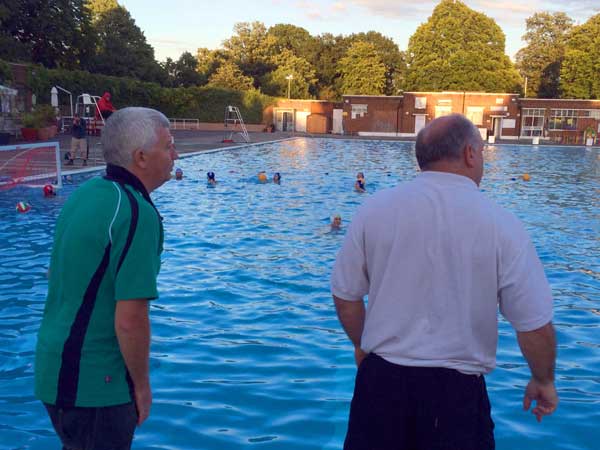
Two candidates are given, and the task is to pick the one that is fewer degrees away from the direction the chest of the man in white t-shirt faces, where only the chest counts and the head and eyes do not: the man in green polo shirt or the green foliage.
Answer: the green foliage

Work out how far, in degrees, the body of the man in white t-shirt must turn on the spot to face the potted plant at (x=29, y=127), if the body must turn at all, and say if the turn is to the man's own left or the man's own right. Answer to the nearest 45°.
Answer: approximately 45° to the man's own left

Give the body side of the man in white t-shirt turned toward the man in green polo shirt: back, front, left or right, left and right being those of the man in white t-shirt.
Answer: left

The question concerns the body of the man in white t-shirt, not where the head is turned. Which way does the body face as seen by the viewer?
away from the camera

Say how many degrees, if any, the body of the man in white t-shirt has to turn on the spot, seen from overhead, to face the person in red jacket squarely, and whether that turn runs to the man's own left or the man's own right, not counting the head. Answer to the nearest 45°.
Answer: approximately 45° to the man's own left

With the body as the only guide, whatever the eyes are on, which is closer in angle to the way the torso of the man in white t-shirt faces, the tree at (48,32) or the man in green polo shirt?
the tree

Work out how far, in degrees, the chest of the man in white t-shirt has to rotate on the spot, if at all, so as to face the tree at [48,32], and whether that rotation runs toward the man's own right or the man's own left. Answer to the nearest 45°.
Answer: approximately 45° to the man's own left

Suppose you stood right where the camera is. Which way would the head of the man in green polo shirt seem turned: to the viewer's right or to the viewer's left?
to the viewer's right
